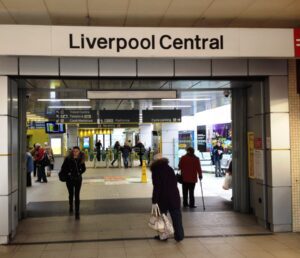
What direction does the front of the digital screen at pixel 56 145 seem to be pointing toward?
toward the camera

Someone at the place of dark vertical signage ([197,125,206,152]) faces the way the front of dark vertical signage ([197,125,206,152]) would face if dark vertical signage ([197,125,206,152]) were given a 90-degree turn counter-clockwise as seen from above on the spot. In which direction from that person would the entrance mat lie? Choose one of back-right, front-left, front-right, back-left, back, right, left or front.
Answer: right

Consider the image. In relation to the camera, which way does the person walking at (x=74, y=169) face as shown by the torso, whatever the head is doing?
toward the camera

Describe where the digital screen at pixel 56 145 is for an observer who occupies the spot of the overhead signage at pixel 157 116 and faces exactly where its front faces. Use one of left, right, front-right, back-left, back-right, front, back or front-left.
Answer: back-right

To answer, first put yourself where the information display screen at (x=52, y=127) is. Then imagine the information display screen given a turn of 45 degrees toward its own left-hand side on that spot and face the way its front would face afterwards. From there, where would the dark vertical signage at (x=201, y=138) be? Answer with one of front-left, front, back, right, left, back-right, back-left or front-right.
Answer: front-left

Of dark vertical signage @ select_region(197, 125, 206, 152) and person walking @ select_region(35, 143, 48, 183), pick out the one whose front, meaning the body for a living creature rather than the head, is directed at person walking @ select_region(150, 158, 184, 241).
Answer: the dark vertical signage

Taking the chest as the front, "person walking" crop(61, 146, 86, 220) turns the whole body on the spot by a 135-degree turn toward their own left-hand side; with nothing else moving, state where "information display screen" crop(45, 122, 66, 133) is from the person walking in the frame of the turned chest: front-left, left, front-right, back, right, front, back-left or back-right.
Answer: front-left

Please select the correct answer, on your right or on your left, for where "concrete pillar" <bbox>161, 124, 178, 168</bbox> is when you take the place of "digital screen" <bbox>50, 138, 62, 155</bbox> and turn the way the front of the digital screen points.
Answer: on your left

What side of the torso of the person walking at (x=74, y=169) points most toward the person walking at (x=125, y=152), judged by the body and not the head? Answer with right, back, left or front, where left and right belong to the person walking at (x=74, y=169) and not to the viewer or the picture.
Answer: back

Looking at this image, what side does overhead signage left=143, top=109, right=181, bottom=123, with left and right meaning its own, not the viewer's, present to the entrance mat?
front

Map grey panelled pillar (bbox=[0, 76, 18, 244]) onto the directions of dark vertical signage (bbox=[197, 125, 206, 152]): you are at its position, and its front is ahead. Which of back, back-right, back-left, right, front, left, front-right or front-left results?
front
